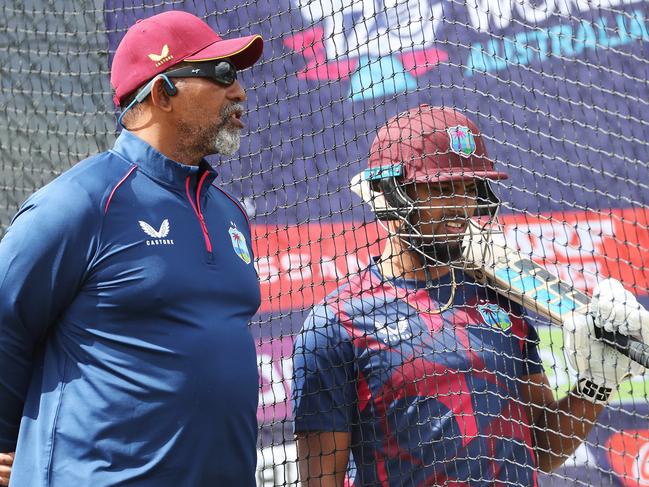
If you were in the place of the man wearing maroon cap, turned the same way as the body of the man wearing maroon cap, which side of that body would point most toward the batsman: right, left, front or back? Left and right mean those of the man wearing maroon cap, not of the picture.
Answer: left

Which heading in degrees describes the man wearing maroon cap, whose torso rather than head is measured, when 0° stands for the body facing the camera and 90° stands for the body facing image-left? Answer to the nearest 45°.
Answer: approximately 315°

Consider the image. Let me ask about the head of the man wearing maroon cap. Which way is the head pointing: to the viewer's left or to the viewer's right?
to the viewer's right

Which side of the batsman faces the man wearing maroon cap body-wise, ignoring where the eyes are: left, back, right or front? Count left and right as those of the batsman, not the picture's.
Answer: right
